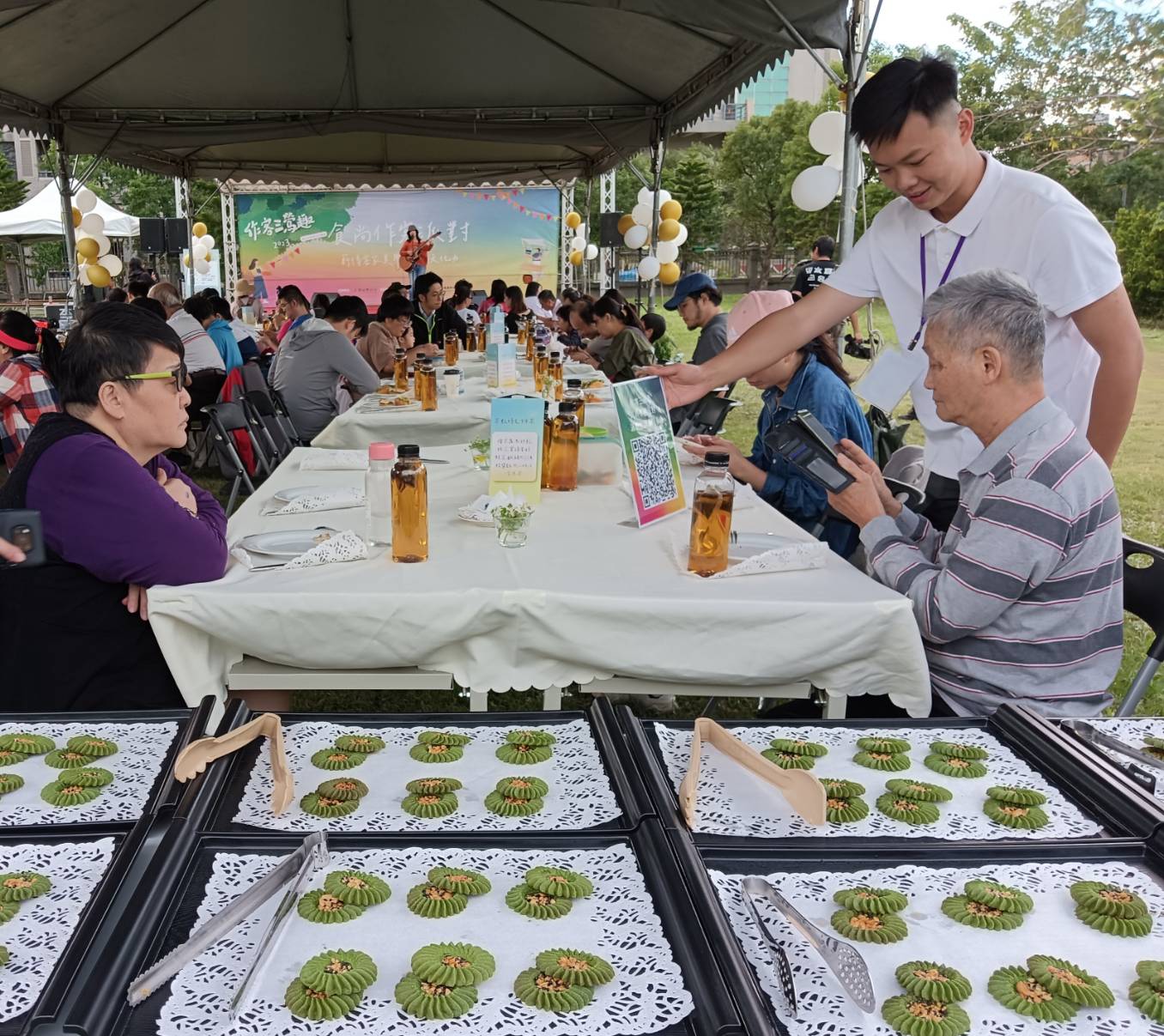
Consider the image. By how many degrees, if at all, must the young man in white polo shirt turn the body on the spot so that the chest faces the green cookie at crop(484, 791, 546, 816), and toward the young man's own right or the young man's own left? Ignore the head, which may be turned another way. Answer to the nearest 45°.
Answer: approximately 45° to the young man's own left

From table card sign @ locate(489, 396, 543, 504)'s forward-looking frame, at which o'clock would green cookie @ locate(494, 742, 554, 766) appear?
The green cookie is roughly at 12 o'clock from the table card sign.

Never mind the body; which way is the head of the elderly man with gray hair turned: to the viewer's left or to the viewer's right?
to the viewer's left

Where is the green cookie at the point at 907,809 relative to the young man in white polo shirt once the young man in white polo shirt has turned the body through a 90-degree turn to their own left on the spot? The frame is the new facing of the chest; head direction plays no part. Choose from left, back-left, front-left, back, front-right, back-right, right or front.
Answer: front-right

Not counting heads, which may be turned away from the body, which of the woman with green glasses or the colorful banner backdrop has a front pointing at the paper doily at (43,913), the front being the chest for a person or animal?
the colorful banner backdrop

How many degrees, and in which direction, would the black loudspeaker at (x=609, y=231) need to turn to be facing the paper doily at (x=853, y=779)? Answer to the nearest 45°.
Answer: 0° — it already faces it

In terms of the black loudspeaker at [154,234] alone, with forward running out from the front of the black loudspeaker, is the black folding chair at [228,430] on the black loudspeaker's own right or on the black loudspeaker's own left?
on the black loudspeaker's own left

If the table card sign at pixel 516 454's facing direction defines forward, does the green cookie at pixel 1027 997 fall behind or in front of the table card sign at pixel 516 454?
in front

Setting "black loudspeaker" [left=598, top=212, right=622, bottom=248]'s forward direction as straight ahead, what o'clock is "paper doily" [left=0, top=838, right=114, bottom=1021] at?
The paper doily is roughly at 12 o'clock from the black loudspeaker.

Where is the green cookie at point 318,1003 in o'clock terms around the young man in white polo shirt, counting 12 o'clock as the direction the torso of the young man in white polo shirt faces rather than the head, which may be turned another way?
The green cookie is roughly at 11 o'clock from the young man in white polo shirt.

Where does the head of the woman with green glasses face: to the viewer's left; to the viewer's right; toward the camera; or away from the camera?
to the viewer's right

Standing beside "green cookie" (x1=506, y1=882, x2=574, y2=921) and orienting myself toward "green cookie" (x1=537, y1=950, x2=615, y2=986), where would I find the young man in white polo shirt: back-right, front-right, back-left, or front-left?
back-left

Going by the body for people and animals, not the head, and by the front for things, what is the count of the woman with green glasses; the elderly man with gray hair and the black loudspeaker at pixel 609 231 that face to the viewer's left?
1

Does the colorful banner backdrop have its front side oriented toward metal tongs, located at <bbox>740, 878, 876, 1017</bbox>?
yes

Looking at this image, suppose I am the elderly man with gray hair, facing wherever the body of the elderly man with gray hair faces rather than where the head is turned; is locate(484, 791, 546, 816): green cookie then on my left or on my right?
on my left

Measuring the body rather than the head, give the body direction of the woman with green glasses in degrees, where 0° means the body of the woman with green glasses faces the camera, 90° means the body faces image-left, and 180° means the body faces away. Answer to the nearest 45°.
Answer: approximately 270°

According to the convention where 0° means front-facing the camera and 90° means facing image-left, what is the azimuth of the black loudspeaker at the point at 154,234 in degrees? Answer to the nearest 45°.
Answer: approximately 45°
